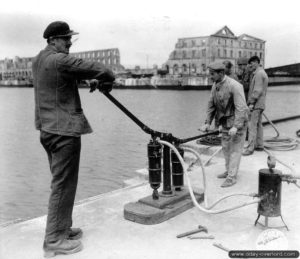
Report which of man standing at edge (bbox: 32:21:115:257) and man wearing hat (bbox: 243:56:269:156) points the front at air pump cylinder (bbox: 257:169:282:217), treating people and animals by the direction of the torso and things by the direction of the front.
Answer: the man standing at edge

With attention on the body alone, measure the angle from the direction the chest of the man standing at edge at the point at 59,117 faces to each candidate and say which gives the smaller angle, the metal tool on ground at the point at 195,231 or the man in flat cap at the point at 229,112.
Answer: the metal tool on ground

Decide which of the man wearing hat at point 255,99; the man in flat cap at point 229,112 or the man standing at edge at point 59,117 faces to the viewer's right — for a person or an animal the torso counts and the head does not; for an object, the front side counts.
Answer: the man standing at edge

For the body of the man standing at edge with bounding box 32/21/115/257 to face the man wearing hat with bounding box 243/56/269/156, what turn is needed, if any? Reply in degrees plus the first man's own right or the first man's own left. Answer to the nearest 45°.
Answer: approximately 45° to the first man's own left

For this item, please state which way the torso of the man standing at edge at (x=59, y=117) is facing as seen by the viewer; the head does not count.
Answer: to the viewer's right

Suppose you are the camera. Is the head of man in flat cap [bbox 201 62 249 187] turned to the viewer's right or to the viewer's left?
to the viewer's left

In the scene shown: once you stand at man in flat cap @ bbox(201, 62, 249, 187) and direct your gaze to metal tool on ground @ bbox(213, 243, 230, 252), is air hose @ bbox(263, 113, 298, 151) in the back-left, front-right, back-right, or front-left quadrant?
back-left

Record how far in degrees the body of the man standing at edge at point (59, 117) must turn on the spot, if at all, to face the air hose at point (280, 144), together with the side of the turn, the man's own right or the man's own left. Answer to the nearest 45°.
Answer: approximately 45° to the man's own left

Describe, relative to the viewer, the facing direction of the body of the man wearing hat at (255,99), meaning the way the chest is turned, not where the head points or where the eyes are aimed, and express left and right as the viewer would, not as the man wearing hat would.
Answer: facing to the left of the viewer
